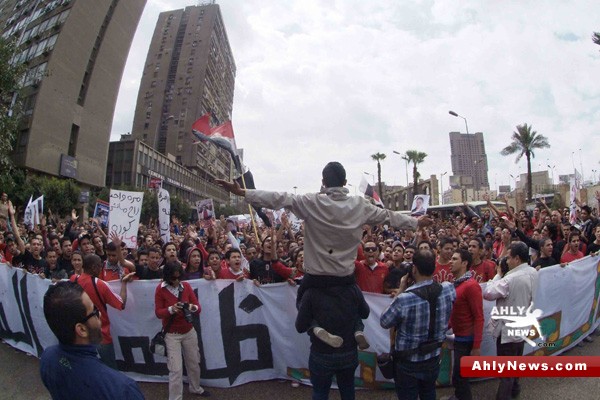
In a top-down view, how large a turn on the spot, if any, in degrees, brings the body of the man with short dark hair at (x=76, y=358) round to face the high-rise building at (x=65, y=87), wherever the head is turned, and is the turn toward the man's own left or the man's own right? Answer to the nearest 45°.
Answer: approximately 45° to the man's own left

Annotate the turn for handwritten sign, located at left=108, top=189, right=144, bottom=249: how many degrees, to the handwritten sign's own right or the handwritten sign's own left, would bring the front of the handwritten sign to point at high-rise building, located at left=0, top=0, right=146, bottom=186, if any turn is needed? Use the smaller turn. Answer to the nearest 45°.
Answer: approximately 180°

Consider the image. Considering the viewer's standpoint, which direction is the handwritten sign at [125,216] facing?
facing the viewer

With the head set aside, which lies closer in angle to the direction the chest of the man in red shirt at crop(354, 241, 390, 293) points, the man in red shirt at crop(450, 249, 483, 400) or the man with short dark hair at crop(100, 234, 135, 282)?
the man in red shirt

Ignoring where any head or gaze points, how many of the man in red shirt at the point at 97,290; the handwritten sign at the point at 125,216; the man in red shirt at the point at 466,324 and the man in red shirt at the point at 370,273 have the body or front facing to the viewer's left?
1

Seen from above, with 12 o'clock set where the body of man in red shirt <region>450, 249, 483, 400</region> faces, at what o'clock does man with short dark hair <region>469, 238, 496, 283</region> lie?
The man with short dark hair is roughly at 3 o'clock from the man in red shirt.

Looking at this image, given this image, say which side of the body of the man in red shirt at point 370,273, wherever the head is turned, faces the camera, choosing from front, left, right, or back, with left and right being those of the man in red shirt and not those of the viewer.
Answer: front

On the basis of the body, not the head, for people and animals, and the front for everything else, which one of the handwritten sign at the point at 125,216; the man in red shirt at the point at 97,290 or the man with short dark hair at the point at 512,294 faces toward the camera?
the handwritten sign

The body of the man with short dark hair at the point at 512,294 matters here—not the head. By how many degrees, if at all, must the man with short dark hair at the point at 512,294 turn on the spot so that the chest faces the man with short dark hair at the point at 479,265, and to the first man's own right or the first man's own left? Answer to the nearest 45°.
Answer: approximately 45° to the first man's own right
